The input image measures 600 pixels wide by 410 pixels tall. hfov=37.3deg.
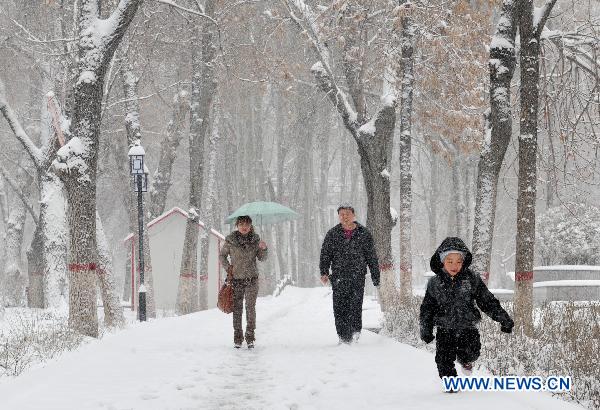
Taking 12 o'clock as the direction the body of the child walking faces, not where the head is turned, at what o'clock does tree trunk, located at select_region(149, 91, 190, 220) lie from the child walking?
The tree trunk is roughly at 5 o'clock from the child walking.

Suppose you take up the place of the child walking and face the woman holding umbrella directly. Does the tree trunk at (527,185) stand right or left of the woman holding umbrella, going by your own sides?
right

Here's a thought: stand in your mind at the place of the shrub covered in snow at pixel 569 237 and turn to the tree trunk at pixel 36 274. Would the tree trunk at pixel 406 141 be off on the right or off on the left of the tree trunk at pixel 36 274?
left

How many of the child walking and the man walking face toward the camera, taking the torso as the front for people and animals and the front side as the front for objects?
2

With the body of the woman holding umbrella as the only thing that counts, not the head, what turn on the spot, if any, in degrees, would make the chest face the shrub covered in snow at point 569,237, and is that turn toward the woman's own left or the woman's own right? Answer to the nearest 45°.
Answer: approximately 135° to the woman's own left

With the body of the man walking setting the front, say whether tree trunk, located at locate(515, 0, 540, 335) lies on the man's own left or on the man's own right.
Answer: on the man's own left

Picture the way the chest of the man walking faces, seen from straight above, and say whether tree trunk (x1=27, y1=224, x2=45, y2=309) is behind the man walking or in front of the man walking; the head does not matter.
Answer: behind

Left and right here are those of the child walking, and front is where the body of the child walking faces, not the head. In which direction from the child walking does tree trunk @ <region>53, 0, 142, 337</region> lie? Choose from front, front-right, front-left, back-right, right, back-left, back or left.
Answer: back-right

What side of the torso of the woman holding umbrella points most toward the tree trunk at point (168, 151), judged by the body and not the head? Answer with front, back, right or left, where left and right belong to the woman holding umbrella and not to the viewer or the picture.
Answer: back

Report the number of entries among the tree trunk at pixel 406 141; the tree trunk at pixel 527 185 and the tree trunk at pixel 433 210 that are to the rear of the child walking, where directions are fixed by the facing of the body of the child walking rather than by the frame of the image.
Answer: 3

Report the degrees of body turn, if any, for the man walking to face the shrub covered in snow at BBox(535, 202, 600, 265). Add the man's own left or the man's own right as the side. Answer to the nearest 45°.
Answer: approximately 135° to the man's own left

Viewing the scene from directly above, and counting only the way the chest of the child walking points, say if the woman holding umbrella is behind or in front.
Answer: behind

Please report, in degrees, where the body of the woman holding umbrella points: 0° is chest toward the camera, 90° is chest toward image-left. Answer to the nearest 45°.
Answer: approximately 0°

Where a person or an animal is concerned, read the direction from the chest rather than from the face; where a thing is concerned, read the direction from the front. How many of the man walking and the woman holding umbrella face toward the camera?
2
